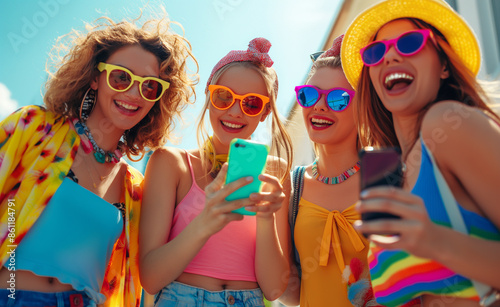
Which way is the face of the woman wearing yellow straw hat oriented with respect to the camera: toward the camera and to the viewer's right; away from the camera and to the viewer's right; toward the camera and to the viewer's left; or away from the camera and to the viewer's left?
toward the camera and to the viewer's left

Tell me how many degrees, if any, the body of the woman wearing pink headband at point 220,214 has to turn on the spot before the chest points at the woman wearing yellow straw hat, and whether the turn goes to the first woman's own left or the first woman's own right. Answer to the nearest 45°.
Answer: approximately 45° to the first woman's own left

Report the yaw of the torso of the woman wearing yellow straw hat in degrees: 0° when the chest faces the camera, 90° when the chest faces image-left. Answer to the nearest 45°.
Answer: approximately 45°

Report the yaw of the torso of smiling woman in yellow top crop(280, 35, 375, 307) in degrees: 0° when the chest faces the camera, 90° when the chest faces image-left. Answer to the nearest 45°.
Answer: approximately 0°

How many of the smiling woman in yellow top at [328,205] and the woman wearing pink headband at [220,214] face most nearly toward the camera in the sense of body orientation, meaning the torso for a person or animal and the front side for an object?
2

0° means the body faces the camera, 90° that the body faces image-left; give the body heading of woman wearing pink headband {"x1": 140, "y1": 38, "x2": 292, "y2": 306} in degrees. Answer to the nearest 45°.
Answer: approximately 0°

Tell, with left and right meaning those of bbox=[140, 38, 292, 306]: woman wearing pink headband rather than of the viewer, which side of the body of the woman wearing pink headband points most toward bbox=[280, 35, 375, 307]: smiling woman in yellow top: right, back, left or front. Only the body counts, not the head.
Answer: left

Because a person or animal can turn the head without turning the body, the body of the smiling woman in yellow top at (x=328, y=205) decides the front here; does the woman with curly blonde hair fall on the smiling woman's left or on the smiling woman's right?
on the smiling woman's right

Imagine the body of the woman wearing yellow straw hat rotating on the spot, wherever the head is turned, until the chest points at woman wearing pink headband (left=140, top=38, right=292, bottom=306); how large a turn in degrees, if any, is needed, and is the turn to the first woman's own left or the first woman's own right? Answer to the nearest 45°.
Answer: approximately 90° to the first woman's own right

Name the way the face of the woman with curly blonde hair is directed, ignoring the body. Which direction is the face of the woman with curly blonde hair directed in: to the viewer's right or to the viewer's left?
to the viewer's right
